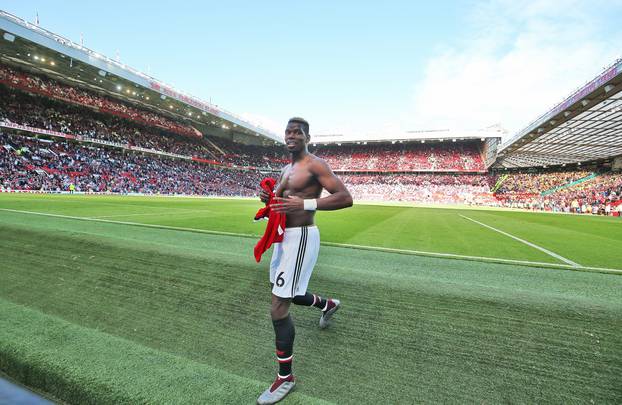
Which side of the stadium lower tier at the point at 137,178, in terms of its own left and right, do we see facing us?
front

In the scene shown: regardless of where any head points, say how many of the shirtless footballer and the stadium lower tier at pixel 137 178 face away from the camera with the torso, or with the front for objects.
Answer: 0

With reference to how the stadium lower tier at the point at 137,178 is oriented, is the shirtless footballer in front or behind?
in front

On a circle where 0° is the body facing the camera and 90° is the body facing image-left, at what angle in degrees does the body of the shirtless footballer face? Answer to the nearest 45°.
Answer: approximately 45°

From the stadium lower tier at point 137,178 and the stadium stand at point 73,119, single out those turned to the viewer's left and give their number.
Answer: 0

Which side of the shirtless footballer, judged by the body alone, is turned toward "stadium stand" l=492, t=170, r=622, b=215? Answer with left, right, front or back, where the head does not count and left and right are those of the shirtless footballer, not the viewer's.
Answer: back

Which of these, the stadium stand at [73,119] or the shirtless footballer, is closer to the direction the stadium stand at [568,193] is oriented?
the stadium stand

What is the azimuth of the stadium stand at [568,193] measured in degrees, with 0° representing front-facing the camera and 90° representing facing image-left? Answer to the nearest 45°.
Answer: approximately 45°

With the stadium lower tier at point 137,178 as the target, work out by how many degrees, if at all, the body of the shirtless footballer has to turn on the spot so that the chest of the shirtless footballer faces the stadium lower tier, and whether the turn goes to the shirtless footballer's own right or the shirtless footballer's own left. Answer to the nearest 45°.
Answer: approximately 90° to the shirtless footballer's own right

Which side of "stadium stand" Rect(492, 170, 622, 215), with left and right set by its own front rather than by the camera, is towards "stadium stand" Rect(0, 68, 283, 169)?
front

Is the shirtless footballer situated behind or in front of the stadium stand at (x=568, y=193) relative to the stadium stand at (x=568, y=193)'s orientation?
in front

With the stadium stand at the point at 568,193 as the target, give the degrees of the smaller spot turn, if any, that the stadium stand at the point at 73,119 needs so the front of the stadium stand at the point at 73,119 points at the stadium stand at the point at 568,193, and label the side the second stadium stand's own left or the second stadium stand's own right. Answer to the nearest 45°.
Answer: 0° — it already faces it

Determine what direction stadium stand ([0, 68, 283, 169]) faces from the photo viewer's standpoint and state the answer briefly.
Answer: facing the viewer and to the right of the viewer

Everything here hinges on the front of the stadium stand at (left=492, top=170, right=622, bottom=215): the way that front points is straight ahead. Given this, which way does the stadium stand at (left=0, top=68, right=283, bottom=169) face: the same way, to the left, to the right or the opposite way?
the opposite way
